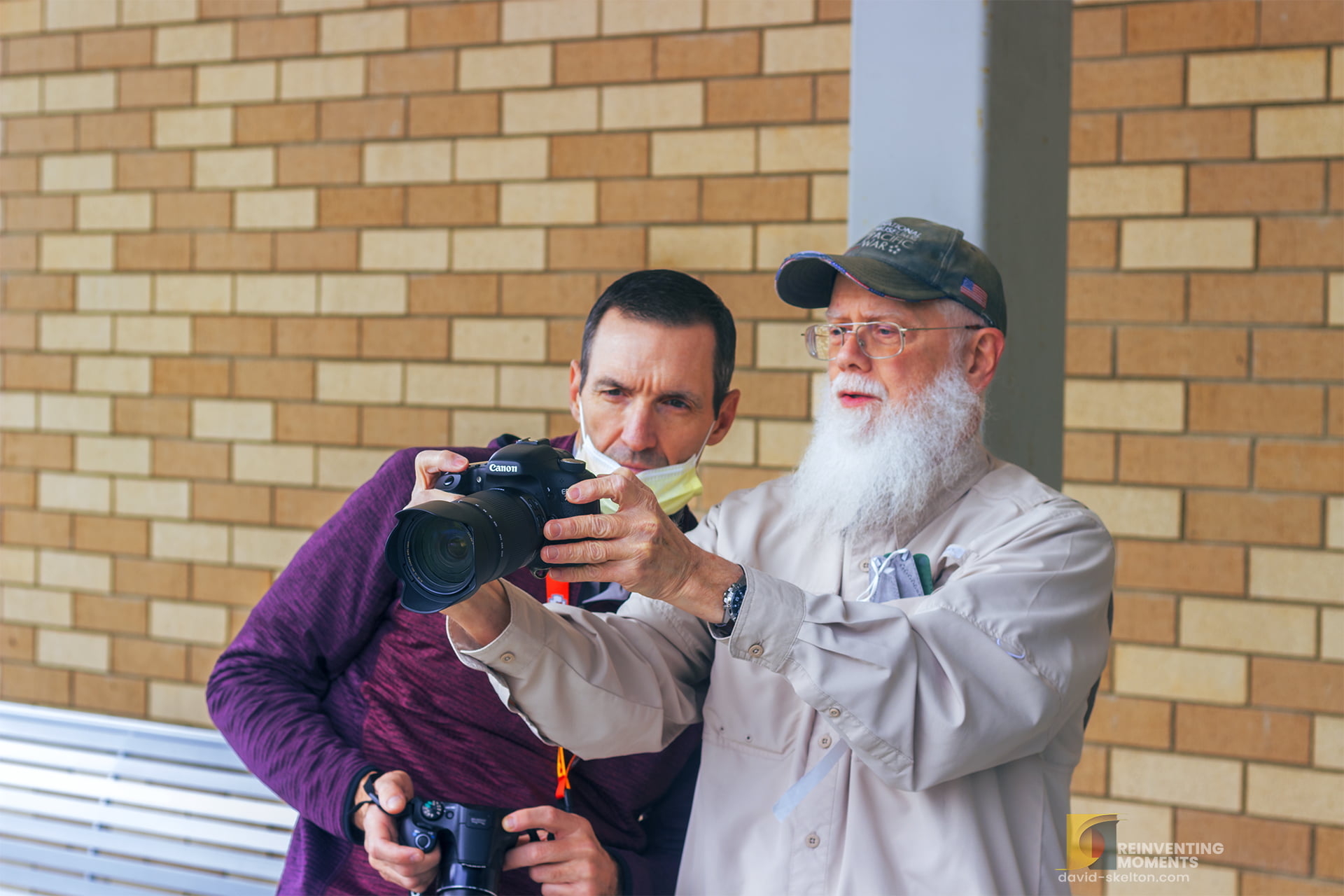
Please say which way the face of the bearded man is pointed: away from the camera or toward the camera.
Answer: toward the camera

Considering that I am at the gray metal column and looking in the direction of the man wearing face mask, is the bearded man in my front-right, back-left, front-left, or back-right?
front-left

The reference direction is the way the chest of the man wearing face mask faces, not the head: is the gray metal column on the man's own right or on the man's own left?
on the man's own left

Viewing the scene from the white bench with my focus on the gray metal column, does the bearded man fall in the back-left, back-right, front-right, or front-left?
front-right

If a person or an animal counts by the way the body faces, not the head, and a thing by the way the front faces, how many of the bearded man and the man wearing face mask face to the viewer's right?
0

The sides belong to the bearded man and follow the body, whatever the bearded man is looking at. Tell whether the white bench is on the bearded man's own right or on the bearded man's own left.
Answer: on the bearded man's own right

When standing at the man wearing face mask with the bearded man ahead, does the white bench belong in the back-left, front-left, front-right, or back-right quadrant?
back-left

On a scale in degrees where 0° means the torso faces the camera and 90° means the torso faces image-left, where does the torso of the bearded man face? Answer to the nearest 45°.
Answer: approximately 45°

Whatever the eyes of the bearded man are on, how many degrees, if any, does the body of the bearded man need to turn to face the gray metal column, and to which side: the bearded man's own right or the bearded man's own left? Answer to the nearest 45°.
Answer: approximately 135° to the bearded man's own right

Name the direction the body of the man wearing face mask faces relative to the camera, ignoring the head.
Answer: toward the camera
